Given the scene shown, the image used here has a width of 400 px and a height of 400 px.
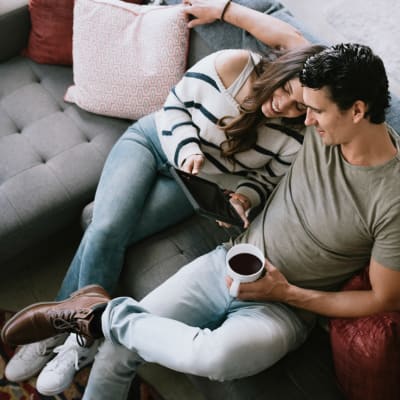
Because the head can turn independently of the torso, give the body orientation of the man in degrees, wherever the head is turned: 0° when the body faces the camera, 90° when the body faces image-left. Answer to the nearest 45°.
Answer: approximately 45°

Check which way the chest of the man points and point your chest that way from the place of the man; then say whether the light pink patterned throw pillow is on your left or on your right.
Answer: on your right

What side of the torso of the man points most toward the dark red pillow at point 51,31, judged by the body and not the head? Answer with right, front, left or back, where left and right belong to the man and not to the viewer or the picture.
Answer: right
